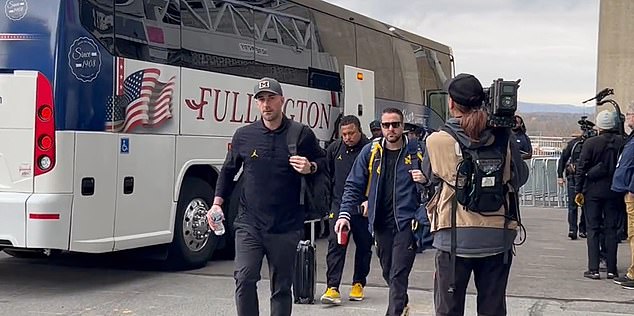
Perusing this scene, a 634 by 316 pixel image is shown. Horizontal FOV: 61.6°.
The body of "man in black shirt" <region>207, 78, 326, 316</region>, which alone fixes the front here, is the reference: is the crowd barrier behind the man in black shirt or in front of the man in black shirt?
behind

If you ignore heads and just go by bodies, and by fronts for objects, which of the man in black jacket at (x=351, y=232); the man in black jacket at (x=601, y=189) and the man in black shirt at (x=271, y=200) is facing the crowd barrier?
the man in black jacket at (x=601, y=189)

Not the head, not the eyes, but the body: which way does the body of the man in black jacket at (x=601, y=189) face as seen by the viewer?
away from the camera

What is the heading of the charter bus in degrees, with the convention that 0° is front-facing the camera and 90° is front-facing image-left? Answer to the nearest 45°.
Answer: approximately 225°

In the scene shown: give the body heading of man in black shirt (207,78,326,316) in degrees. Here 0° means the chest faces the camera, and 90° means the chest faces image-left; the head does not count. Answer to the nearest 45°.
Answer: approximately 0°

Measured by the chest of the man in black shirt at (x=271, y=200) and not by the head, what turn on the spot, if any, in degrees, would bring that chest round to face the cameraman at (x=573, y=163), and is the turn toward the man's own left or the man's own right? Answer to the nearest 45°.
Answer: approximately 135° to the man's own left

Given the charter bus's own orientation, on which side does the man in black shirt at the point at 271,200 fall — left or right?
on its right

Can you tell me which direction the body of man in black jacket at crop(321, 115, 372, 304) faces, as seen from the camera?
toward the camera

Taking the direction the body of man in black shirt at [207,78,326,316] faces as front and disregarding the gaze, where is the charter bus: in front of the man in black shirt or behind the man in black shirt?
behind

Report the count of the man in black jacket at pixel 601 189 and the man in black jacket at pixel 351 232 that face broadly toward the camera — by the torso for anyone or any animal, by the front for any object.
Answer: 1

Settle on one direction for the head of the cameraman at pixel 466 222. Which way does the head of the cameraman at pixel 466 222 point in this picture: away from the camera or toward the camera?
away from the camera
